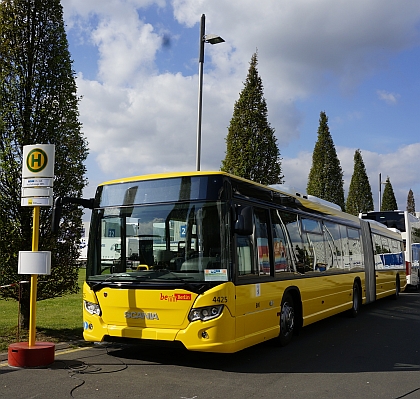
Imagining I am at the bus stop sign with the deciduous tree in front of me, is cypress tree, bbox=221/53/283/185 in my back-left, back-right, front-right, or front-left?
front-right

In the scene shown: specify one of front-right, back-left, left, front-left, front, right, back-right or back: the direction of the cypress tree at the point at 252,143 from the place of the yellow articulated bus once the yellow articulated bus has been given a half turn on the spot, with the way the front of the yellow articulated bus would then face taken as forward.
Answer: front-left

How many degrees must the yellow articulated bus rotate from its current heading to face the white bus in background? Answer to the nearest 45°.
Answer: approximately 180°

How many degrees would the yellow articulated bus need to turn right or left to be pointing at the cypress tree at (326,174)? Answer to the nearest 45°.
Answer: approximately 135° to its right

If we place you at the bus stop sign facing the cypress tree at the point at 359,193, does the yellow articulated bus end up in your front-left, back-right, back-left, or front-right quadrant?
front-right

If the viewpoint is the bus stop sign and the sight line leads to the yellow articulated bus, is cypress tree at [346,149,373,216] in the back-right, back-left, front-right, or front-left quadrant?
front-left

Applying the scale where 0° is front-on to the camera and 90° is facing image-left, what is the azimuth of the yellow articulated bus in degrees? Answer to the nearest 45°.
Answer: approximately 45°

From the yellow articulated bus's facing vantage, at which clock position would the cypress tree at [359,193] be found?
The cypress tree is roughly at 5 o'clock from the yellow articulated bus.

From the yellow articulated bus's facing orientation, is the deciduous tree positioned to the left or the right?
on its right

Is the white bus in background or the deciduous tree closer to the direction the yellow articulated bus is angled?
the deciduous tree
